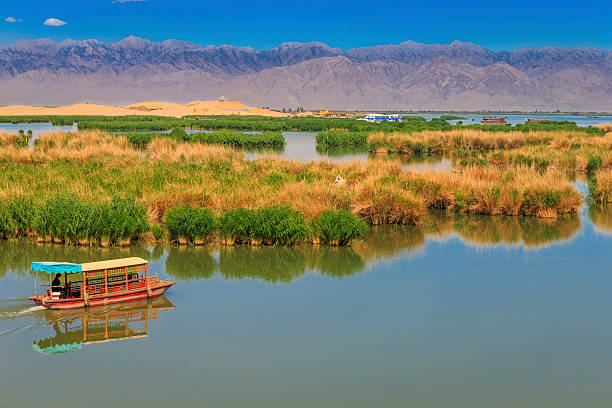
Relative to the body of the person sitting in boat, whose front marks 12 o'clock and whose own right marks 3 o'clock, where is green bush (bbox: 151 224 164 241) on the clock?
The green bush is roughly at 10 o'clock from the person sitting in boat.

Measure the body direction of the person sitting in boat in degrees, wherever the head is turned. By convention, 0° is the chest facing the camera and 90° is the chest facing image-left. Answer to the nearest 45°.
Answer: approximately 270°

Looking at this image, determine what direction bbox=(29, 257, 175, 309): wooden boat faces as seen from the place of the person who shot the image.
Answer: facing away from the viewer and to the right of the viewer

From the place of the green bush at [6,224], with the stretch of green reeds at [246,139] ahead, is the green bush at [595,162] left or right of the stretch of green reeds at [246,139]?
right

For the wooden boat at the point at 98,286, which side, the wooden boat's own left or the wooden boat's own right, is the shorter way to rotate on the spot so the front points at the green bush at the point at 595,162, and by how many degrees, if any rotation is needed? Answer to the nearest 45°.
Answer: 0° — it already faces it

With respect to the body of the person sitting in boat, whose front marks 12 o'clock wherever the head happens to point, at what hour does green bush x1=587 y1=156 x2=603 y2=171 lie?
The green bush is roughly at 11 o'clock from the person sitting in boat.

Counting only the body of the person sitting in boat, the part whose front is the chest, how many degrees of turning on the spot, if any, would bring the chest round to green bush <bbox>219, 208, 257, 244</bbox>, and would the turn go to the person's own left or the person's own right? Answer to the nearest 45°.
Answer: approximately 45° to the person's own left

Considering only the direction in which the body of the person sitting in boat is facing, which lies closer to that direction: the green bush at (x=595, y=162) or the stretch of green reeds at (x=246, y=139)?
the green bush
